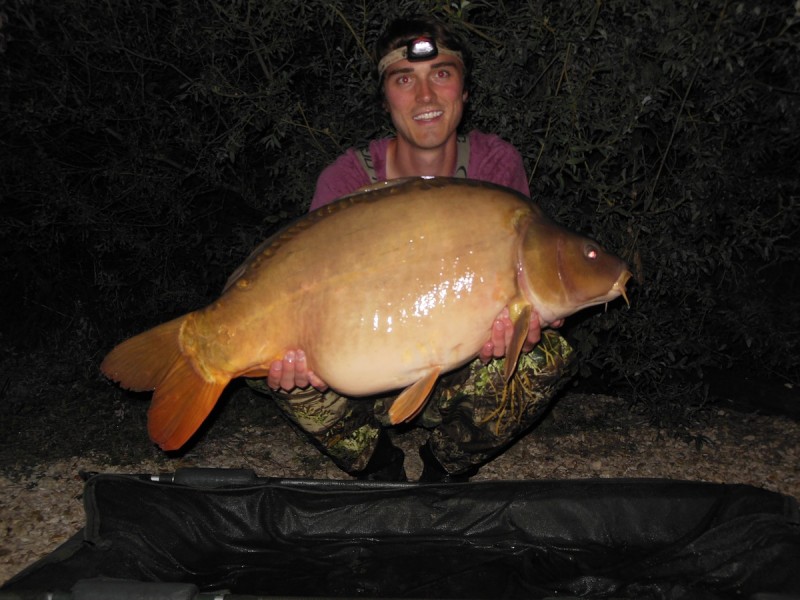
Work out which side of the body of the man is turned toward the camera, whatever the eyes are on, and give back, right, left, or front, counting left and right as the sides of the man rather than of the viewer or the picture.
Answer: front

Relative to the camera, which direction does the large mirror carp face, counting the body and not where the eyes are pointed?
to the viewer's right
